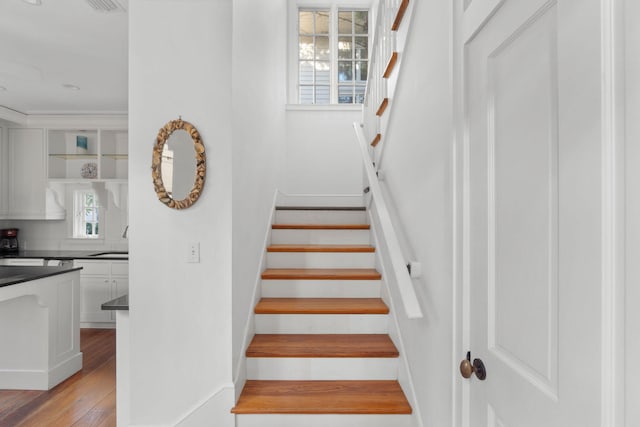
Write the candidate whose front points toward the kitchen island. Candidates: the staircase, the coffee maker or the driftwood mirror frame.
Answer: the coffee maker

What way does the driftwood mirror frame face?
toward the camera

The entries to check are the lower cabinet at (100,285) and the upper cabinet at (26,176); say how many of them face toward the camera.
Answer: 2

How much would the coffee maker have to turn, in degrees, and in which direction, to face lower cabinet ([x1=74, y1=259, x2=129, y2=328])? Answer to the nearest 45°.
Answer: approximately 45° to its left

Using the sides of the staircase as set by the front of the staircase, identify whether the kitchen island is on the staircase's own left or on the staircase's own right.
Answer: on the staircase's own right

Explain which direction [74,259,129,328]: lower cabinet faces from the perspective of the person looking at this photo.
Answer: facing the viewer

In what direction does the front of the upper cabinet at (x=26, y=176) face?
toward the camera

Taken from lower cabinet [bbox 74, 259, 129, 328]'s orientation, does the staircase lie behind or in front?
in front

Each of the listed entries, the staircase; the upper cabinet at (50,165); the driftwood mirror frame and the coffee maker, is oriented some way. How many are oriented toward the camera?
4
